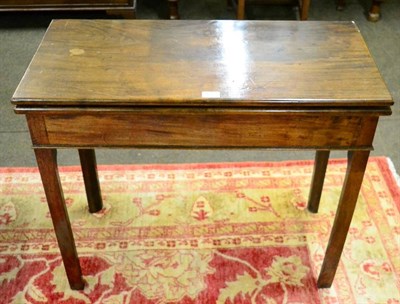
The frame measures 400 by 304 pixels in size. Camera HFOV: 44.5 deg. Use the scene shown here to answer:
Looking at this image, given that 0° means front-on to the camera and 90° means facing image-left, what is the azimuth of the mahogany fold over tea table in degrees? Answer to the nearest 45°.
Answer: approximately 0°
